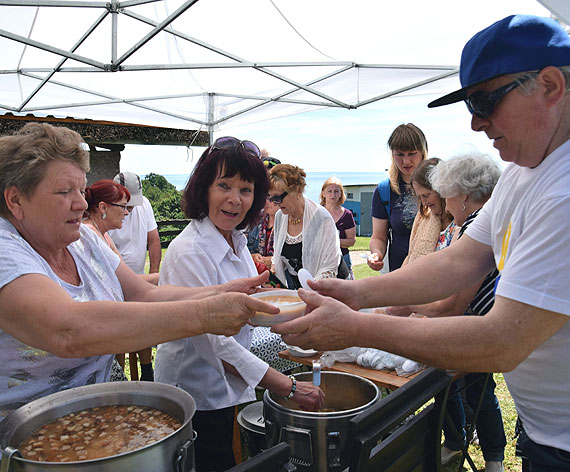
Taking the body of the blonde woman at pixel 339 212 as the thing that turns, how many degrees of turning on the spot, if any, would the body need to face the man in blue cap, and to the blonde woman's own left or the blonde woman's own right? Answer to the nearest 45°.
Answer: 0° — they already face them

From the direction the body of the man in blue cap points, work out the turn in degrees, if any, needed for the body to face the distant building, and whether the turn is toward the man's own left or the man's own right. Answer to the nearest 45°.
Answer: approximately 90° to the man's own right

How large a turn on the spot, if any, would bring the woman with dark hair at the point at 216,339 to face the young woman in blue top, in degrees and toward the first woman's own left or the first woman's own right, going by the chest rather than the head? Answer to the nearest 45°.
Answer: approximately 90° to the first woman's own left

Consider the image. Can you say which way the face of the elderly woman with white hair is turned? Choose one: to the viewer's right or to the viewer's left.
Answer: to the viewer's left

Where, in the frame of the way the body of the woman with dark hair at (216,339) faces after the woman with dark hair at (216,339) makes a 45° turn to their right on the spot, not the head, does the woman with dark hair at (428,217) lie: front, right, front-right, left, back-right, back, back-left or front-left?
back-left

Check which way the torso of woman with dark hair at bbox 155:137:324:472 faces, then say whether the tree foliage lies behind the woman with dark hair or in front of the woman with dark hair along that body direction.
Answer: behind

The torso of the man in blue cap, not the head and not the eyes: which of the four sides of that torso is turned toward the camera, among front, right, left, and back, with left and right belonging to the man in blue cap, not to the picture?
left

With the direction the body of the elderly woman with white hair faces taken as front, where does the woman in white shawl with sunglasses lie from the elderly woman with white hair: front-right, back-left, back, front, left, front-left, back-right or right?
front-right

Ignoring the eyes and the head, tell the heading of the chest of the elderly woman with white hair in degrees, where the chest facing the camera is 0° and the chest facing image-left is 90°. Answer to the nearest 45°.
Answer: approximately 90°

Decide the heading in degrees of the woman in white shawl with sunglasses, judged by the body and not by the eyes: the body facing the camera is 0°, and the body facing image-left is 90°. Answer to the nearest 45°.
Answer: approximately 45°
